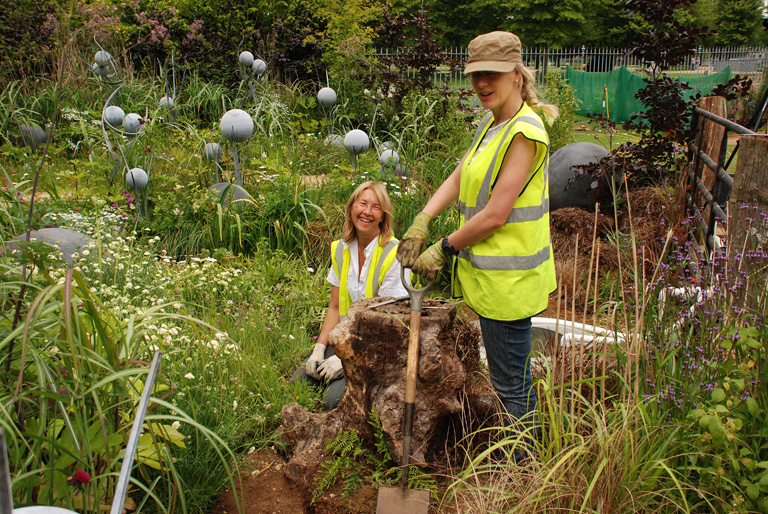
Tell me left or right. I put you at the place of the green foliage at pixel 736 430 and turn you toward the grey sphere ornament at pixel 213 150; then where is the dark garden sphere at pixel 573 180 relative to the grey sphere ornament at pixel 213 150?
right

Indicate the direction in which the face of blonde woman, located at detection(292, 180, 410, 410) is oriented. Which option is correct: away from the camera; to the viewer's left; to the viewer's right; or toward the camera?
toward the camera

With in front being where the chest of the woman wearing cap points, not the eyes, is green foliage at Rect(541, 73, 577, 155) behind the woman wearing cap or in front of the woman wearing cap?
behind

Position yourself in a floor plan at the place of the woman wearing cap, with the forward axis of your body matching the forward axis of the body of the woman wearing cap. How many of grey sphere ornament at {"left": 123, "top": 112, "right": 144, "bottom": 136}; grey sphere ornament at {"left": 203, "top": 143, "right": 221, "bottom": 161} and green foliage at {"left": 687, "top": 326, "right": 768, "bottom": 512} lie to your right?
2

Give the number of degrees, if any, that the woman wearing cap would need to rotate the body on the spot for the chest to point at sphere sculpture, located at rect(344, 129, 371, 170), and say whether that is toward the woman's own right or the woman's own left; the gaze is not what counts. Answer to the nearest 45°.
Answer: approximately 135° to the woman's own right

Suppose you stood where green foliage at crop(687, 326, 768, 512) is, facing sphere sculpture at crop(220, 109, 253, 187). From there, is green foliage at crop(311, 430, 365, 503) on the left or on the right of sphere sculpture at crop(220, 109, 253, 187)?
left

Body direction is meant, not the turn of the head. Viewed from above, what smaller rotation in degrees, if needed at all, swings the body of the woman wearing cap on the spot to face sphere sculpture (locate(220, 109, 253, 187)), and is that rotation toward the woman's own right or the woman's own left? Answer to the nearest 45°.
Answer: approximately 90° to the woman's own right

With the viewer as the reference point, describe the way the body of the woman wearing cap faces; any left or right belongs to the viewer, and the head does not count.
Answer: facing the viewer and to the left of the viewer

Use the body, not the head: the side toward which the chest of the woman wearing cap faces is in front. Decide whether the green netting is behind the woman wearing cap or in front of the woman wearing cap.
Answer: behind

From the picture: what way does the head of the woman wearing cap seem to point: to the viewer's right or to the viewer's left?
to the viewer's left

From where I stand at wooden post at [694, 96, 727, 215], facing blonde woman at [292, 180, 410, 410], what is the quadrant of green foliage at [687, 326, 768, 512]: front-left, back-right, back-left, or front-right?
front-left
